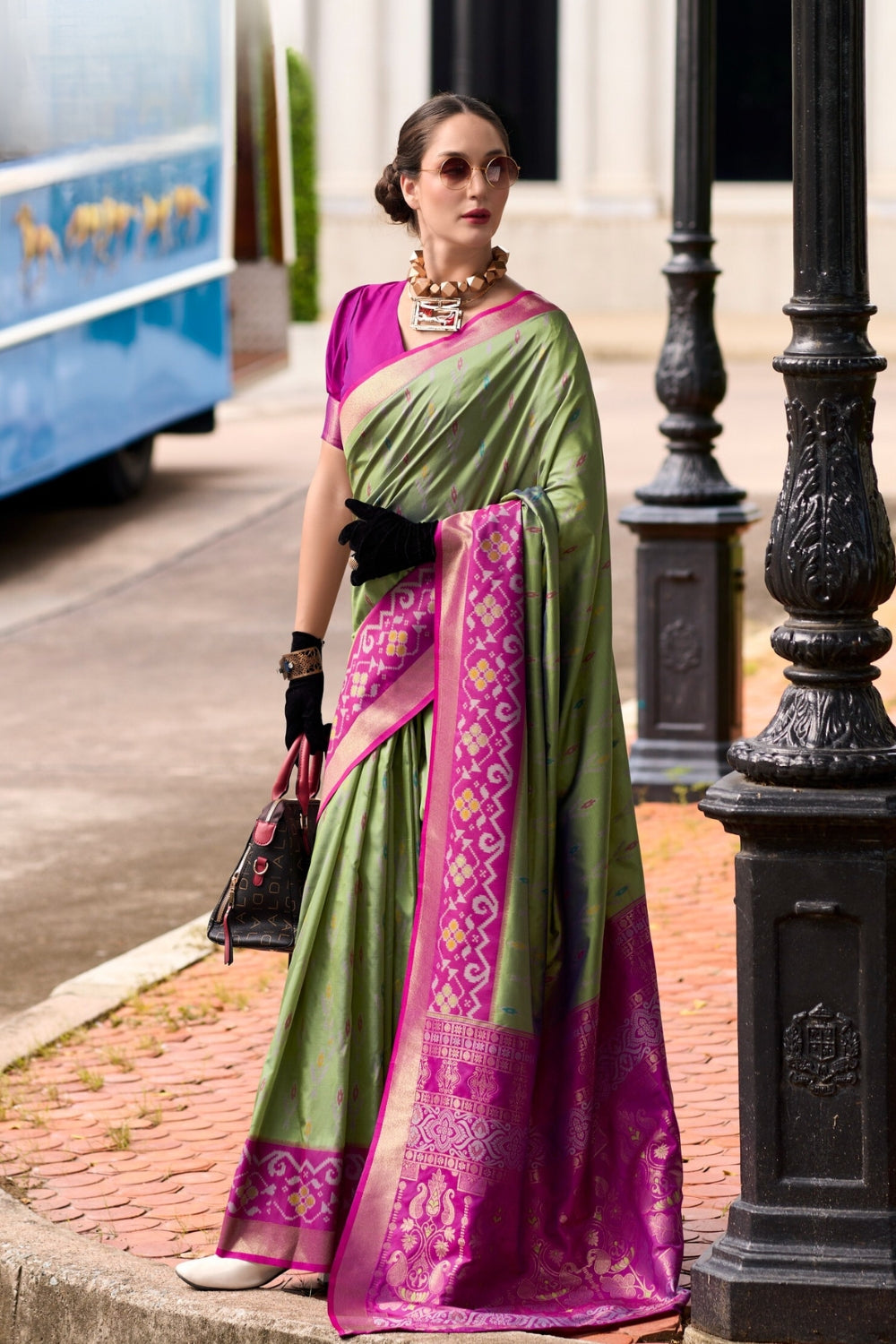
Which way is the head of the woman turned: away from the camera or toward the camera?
toward the camera

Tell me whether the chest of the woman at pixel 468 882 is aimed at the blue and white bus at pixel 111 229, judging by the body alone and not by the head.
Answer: no

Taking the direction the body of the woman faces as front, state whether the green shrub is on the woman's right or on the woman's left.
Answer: on the woman's right

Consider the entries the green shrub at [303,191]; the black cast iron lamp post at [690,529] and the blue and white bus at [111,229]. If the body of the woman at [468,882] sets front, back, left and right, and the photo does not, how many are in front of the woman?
0

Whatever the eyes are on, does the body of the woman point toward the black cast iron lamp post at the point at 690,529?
no

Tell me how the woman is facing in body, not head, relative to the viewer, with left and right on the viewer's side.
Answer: facing the viewer and to the left of the viewer
